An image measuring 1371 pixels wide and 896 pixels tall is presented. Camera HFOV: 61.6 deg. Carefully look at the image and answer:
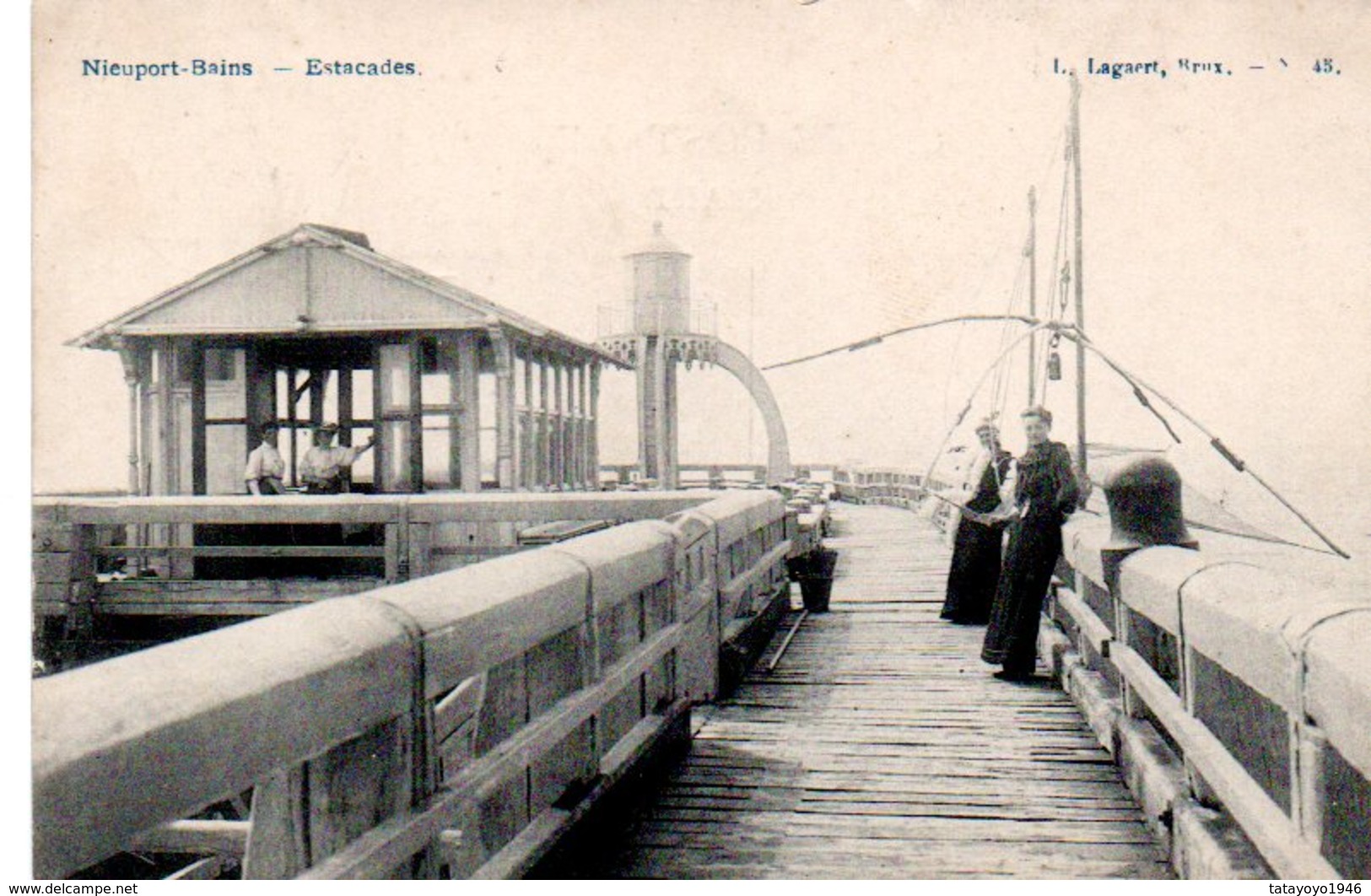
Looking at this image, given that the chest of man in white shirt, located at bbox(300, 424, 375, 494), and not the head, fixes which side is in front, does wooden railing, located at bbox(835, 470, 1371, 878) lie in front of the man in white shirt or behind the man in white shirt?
in front

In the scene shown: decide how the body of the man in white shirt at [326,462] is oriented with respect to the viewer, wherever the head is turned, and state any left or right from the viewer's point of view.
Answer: facing the viewer and to the right of the viewer

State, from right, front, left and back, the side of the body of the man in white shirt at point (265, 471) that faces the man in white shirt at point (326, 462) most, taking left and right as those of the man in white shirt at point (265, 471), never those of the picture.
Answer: left

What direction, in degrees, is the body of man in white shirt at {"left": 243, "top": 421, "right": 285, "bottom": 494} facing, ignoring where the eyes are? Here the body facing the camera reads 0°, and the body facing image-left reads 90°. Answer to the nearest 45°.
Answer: approximately 315°

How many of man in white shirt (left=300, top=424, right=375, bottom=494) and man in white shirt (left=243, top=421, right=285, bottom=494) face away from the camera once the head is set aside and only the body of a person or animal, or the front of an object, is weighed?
0

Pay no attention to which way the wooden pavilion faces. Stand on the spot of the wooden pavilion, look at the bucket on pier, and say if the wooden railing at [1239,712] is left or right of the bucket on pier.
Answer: right

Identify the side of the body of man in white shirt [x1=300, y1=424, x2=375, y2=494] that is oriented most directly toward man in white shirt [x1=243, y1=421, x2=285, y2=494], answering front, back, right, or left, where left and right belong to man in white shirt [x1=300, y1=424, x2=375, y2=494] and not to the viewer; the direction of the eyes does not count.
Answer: right
